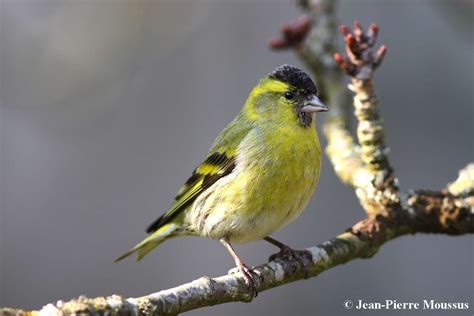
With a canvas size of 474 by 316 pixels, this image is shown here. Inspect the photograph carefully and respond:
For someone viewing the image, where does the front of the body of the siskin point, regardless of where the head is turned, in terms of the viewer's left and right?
facing the viewer and to the right of the viewer
